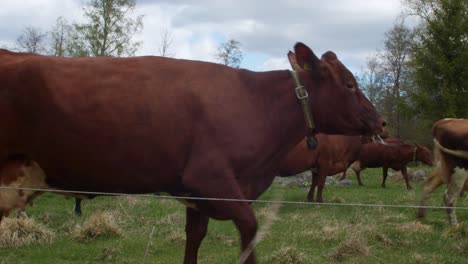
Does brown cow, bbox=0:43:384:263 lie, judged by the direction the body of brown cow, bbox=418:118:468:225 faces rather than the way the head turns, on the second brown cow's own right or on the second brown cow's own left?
on the second brown cow's own right

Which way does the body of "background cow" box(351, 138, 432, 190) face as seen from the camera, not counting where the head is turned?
to the viewer's right

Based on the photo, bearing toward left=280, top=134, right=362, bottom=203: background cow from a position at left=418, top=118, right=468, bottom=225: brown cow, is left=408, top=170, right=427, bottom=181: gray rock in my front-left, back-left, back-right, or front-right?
front-right

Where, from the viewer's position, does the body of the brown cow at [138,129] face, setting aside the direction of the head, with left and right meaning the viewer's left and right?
facing to the right of the viewer

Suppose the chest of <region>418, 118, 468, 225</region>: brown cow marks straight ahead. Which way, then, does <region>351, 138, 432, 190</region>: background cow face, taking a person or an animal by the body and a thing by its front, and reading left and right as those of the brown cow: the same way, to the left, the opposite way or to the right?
the same way

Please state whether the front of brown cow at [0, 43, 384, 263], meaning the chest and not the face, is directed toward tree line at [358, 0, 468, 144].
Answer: no

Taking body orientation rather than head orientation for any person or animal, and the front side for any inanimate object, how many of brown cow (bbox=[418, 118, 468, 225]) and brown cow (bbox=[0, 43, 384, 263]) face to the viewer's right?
2

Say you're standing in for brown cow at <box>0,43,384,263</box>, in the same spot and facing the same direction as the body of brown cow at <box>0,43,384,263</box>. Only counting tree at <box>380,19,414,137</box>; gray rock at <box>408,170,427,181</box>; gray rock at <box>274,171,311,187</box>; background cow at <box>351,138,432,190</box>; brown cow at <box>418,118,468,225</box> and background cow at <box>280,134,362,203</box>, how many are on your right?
0

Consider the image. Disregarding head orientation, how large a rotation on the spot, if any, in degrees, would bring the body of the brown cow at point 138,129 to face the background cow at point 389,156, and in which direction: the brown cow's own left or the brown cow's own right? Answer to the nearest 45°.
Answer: approximately 45° to the brown cow's own left

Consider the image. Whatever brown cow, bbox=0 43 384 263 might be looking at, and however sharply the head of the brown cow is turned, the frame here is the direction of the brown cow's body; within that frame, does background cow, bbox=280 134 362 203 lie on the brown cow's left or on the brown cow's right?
on the brown cow's left

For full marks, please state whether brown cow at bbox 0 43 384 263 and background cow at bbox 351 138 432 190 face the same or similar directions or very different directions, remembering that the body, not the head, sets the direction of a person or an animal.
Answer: same or similar directions

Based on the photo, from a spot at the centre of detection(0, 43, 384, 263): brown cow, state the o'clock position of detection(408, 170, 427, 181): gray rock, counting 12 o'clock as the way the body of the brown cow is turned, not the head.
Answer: The gray rock is roughly at 10 o'clock from the brown cow.

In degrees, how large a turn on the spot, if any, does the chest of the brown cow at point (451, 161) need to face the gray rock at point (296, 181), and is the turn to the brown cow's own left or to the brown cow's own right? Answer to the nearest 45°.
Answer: approximately 135° to the brown cow's own left

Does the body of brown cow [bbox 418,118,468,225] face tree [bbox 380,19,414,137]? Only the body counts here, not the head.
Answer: no

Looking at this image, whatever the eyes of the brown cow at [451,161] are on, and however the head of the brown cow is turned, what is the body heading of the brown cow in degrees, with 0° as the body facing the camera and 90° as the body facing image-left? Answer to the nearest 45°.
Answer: approximately 270°
